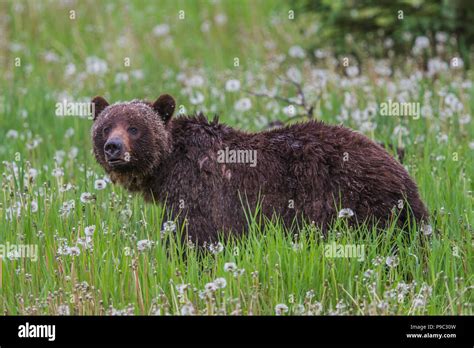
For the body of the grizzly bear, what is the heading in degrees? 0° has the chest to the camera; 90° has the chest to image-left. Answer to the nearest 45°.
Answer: approximately 90°
